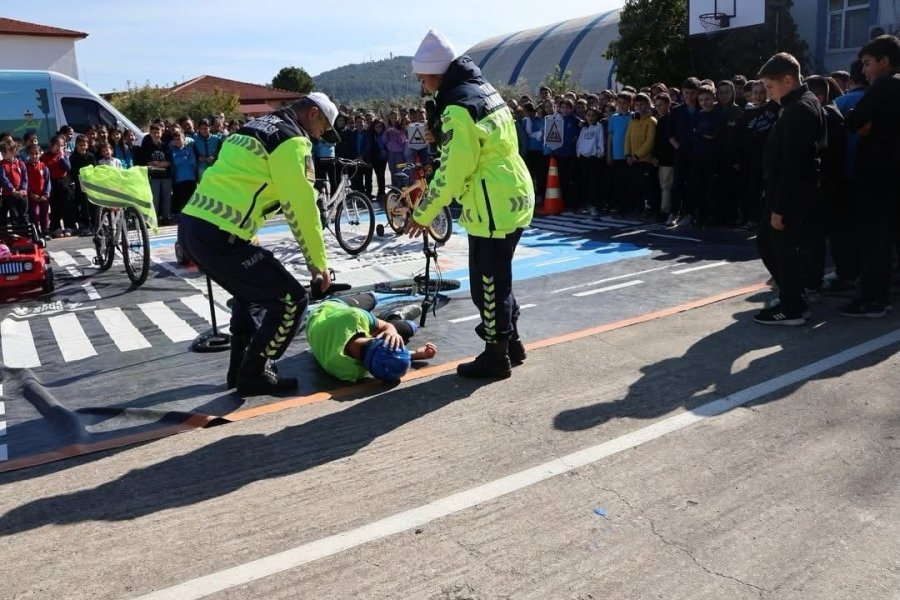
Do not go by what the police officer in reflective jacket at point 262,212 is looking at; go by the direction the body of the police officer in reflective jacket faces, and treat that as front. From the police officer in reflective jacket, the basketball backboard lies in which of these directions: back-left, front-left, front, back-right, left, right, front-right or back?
front-left

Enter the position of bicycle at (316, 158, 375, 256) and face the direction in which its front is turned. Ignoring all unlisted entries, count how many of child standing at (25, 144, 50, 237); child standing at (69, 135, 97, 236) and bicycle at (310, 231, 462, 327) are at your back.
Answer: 2

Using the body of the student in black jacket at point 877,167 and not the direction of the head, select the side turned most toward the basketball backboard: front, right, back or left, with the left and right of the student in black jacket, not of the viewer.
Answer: right

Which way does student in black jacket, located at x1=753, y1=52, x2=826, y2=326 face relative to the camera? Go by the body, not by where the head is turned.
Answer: to the viewer's left

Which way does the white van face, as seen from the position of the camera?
facing to the right of the viewer

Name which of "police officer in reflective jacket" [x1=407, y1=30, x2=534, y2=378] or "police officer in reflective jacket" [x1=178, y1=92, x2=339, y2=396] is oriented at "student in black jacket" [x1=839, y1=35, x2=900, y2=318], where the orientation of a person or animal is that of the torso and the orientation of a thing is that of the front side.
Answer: "police officer in reflective jacket" [x1=178, y1=92, x2=339, y2=396]

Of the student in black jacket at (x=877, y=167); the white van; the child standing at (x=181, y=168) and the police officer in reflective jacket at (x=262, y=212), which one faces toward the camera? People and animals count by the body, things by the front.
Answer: the child standing

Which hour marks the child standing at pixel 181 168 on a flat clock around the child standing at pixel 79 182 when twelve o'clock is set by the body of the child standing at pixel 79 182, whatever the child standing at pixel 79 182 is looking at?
the child standing at pixel 181 168 is roughly at 9 o'clock from the child standing at pixel 79 182.

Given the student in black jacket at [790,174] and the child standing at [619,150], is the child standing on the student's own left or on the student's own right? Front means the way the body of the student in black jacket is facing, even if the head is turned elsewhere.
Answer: on the student's own right

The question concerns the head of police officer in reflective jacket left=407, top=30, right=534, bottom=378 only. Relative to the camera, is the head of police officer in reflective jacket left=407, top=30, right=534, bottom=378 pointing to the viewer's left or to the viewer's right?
to the viewer's left

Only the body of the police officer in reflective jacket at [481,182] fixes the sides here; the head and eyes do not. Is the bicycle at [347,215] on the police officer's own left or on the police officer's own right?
on the police officer's own right
